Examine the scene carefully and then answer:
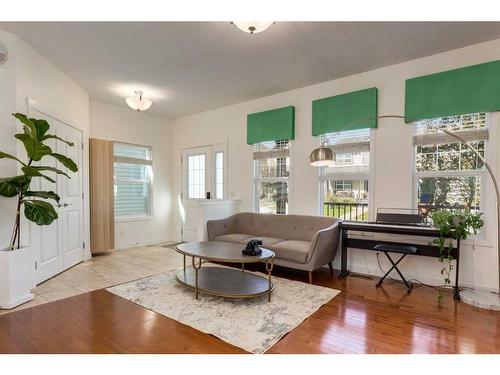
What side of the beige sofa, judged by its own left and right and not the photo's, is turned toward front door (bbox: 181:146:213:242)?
right

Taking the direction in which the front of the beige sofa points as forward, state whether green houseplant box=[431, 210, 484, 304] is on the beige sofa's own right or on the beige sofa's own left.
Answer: on the beige sofa's own left

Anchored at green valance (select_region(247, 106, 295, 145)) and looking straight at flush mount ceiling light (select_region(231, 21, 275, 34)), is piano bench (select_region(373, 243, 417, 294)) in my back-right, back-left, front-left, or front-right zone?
front-left

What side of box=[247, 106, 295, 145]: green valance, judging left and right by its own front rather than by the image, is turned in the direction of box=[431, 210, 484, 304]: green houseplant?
left

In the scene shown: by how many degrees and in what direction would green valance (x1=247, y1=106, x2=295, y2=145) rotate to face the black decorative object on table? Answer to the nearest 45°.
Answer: approximately 45° to its left

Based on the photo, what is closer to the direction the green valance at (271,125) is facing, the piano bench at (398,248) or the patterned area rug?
the patterned area rug

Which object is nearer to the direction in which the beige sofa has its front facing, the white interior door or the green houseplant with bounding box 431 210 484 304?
the white interior door

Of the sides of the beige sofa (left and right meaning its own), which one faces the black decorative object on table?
front

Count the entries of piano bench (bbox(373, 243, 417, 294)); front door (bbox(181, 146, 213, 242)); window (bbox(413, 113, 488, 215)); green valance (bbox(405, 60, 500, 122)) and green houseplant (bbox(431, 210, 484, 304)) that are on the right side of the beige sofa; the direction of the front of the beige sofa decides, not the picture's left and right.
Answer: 1

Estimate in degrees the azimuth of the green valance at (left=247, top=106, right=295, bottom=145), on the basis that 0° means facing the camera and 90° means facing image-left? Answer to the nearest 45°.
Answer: approximately 45°

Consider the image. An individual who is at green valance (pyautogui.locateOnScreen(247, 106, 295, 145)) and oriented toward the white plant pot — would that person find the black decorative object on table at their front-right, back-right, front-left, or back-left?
front-left

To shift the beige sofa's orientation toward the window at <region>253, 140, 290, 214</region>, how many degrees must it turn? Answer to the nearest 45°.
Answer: approximately 135° to its right

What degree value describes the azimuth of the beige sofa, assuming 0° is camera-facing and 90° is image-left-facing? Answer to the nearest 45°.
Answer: approximately 45°

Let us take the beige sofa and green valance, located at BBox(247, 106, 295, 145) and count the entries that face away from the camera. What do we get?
0

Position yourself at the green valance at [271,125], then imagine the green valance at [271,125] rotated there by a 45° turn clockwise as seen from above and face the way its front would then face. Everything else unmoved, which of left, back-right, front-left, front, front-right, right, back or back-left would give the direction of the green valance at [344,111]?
back-left
